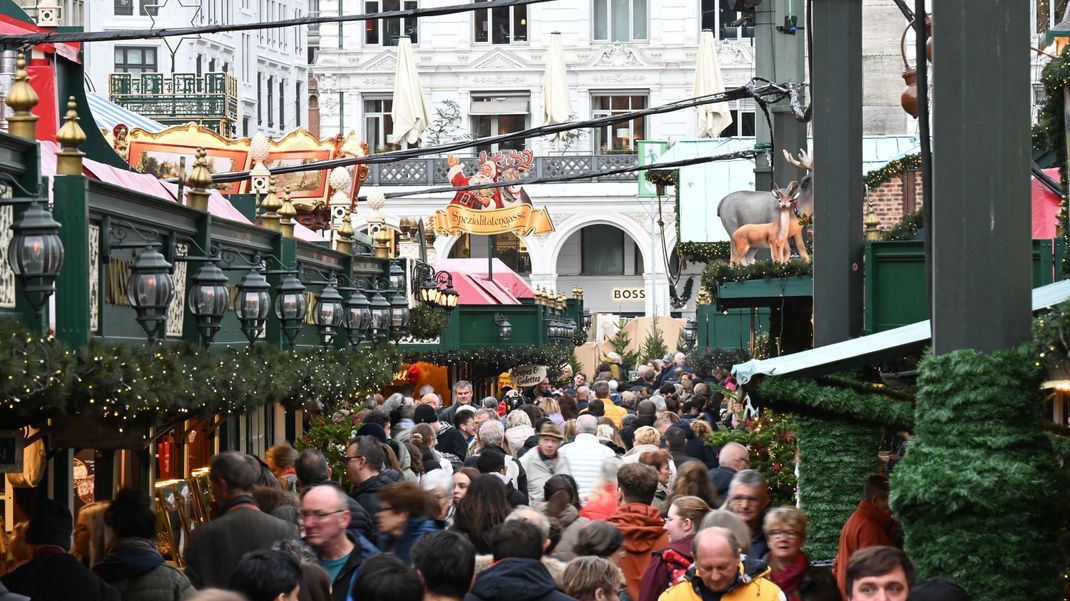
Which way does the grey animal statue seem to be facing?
to the viewer's right

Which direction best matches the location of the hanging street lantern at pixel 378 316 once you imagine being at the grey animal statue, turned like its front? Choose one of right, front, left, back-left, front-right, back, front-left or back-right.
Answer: back

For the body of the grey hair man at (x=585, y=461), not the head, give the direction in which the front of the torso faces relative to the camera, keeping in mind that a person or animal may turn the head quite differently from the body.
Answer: away from the camera

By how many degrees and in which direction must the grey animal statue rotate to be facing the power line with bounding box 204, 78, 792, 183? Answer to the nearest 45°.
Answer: approximately 135° to its right

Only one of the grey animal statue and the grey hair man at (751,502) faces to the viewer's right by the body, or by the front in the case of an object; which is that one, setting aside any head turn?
the grey animal statue

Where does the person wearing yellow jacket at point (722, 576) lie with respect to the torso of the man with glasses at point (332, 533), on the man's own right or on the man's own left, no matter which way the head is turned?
on the man's own left

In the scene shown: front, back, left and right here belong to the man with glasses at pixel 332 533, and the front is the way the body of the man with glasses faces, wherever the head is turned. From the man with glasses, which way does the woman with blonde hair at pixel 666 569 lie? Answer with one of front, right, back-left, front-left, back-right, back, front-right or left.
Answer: back-left
